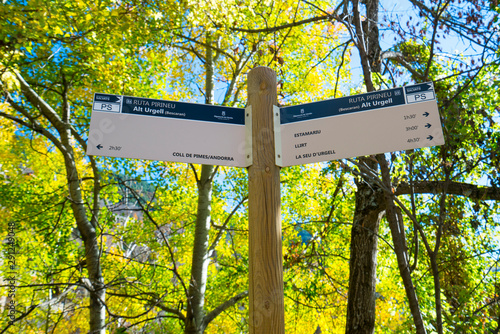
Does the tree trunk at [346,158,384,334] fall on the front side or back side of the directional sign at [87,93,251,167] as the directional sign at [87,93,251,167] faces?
on the back side

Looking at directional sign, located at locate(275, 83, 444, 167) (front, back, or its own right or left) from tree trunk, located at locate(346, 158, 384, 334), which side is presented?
back

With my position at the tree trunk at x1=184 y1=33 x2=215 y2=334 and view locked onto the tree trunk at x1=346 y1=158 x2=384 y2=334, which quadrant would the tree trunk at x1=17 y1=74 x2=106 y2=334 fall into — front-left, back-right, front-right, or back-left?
back-right

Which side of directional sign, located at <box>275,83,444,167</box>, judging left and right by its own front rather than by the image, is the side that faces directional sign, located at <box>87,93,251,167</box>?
right

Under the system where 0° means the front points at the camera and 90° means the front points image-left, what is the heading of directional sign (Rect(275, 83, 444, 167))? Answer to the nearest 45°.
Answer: approximately 0°

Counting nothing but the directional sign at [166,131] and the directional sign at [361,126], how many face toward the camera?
2

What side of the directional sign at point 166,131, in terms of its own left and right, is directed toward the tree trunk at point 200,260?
back

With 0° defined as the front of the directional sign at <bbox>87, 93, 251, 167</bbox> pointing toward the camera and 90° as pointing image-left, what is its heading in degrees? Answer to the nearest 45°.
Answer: approximately 0°

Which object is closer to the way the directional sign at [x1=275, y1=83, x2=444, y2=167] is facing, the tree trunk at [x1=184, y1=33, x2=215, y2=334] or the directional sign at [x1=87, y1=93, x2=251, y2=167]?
the directional sign

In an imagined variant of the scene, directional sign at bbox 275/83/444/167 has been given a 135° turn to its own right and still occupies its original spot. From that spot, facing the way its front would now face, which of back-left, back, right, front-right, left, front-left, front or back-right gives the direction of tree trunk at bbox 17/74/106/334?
front
